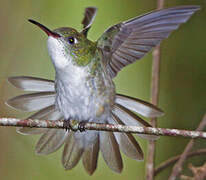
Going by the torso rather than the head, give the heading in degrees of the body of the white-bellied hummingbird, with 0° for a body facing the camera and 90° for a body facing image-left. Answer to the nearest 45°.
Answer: approximately 45°
